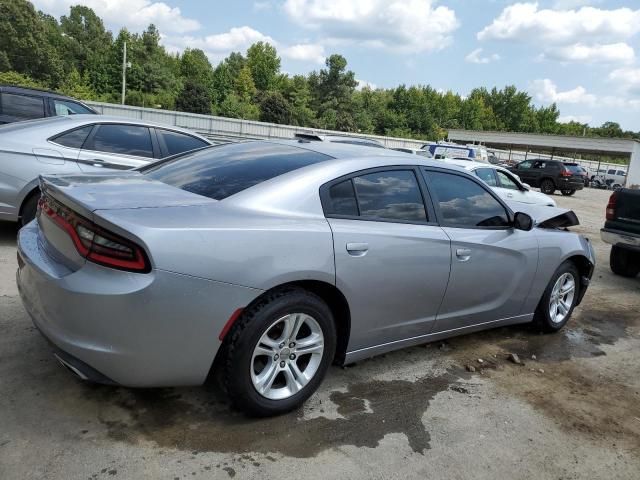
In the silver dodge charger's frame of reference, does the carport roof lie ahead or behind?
ahead

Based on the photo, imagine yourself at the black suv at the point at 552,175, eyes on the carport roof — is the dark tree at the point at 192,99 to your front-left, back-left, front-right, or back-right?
front-left

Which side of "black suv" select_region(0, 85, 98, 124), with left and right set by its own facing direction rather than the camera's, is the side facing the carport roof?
front

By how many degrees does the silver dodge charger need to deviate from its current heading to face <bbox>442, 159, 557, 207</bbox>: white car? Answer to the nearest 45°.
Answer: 0° — it already faces it

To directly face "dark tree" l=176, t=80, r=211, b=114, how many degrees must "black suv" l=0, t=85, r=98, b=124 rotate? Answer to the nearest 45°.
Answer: approximately 45° to its left

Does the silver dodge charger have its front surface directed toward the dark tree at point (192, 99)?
no

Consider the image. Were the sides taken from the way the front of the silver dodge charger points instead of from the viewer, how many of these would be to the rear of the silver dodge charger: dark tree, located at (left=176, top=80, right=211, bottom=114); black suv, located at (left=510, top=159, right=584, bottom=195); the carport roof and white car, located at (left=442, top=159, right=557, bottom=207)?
0

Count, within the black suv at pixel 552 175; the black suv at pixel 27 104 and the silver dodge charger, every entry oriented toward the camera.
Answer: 0

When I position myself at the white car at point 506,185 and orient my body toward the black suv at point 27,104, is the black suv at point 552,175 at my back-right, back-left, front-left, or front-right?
back-right

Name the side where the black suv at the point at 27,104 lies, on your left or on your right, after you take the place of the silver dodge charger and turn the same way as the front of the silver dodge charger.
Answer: on your left

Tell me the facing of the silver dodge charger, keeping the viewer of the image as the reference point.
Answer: facing away from the viewer and to the right of the viewer

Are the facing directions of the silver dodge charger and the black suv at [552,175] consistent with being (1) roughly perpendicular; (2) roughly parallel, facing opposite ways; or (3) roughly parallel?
roughly perpendicular

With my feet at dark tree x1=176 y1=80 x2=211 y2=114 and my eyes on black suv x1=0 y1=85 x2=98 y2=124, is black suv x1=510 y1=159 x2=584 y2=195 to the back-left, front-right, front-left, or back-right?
front-left

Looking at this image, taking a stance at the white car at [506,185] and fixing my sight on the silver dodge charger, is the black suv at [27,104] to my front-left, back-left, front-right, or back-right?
front-right
